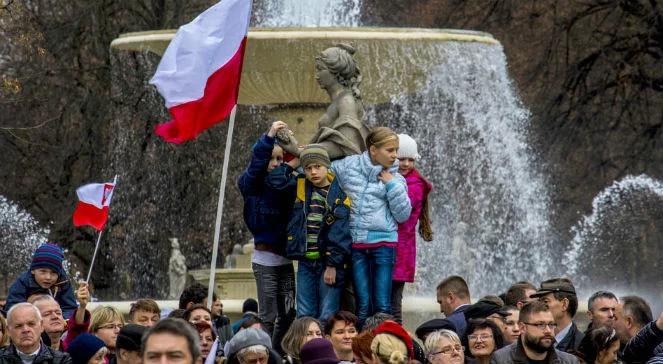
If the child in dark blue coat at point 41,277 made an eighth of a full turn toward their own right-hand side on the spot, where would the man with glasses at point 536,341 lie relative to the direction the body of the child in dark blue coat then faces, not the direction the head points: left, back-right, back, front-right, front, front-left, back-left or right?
left

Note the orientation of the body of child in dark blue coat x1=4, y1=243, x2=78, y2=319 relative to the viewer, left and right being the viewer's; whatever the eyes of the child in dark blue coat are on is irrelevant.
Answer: facing the viewer

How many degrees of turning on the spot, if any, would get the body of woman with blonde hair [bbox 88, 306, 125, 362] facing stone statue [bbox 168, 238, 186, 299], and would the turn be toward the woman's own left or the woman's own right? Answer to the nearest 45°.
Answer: approximately 135° to the woman's own left

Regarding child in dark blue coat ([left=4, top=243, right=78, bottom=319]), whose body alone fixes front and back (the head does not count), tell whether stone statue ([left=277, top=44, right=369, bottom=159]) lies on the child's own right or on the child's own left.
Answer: on the child's own left

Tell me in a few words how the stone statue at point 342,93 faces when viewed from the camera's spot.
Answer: facing to the left of the viewer

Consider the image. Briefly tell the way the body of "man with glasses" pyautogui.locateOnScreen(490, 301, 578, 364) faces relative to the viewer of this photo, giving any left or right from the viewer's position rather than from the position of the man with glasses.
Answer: facing the viewer and to the right of the viewer

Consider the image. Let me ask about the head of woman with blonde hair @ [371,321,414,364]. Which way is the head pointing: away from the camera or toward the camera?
away from the camera

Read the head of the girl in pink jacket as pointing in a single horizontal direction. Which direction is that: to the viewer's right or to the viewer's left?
to the viewer's left
